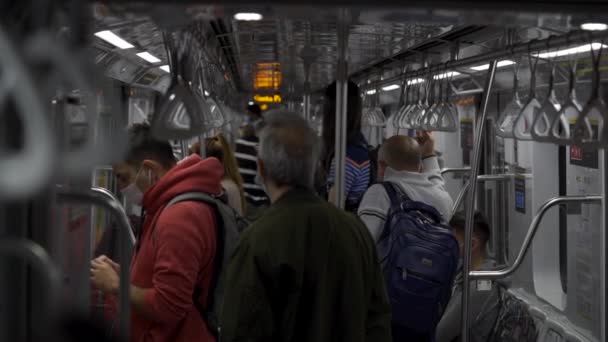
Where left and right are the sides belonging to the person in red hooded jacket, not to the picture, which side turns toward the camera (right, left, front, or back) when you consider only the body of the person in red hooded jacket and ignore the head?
left

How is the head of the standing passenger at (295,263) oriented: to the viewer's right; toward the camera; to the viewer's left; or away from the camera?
away from the camera

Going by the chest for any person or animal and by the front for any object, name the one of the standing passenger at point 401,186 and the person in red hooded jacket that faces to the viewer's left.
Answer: the person in red hooded jacket

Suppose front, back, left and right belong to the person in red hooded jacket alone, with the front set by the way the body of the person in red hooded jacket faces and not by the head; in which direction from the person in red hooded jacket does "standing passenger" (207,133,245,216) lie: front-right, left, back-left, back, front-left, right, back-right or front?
right

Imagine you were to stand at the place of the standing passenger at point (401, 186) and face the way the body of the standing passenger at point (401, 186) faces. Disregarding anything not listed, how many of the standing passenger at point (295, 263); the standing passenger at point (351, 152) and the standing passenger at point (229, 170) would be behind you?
1

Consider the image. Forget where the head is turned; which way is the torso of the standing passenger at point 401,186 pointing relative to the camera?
away from the camera

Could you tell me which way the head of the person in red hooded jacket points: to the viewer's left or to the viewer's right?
to the viewer's left

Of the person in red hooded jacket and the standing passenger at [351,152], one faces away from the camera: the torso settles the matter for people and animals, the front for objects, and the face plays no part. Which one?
the standing passenger

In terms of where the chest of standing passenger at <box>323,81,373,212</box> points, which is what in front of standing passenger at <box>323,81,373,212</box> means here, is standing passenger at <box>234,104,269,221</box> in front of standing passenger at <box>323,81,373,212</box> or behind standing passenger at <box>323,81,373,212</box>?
in front

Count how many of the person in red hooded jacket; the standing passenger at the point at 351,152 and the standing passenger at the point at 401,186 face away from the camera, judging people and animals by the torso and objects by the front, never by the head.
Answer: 2

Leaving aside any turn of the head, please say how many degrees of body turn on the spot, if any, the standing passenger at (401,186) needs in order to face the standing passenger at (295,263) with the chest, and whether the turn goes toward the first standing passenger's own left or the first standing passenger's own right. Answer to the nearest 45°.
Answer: approximately 180°

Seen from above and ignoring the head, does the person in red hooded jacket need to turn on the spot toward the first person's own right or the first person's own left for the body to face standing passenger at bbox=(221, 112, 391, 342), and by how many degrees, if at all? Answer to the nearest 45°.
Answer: approximately 135° to the first person's own left

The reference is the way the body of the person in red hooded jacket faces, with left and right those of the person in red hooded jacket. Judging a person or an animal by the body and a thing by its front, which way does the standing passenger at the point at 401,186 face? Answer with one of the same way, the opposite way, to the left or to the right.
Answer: to the right

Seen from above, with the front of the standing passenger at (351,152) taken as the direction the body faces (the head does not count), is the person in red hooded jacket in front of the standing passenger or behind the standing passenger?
behind

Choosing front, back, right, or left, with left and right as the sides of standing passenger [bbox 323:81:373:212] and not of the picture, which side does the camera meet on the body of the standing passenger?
back

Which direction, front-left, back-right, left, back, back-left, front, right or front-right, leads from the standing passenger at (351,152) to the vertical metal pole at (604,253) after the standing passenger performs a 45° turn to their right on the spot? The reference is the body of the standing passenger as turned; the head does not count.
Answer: right
